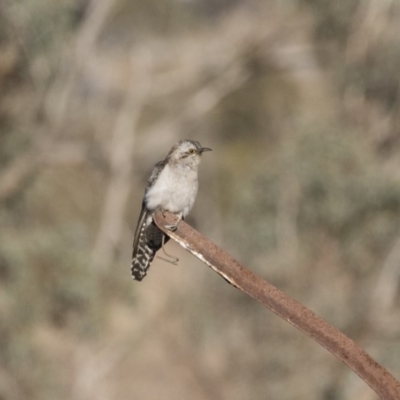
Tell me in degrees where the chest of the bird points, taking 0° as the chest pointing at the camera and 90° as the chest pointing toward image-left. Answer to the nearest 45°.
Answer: approximately 315°
